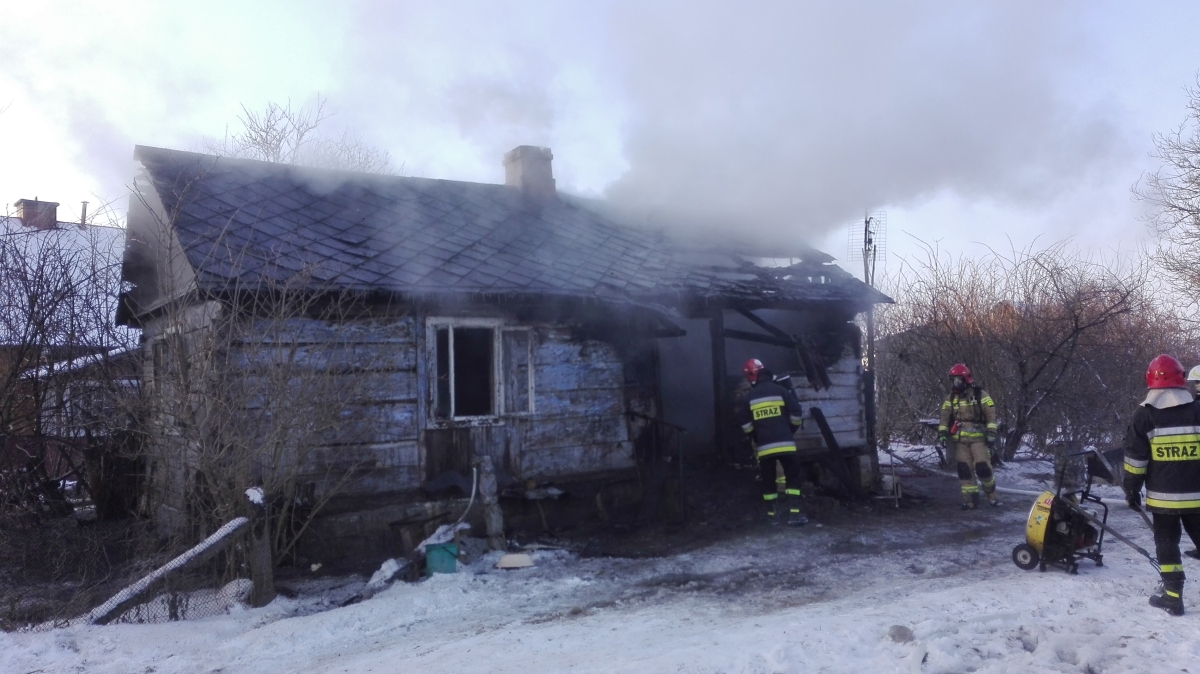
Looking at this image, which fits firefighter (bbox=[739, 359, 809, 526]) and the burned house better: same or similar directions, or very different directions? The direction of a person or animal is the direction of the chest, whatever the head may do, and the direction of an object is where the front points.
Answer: very different directions

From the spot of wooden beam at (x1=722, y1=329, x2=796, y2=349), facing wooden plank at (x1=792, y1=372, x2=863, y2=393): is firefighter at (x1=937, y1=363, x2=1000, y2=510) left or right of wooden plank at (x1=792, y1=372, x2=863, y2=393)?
right

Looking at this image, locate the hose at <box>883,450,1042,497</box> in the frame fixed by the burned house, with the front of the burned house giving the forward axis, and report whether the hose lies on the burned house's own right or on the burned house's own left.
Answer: on the burned house's own left

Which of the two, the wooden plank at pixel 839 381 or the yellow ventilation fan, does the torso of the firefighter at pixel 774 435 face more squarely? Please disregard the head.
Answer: the wooden plank

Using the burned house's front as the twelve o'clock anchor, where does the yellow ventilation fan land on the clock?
The yellow ventilation fan is roughly at 10 o'clock from the burned house.

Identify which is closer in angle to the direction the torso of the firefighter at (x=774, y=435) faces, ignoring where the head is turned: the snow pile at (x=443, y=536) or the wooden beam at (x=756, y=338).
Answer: the wooden beam

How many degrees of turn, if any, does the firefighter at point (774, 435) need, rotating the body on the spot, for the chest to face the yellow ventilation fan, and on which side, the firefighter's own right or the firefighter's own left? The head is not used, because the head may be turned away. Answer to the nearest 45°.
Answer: approximately 135° to the firefighter's own right

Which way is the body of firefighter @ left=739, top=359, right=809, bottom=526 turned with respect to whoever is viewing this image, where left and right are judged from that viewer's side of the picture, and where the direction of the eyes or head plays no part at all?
facing away from the viewer

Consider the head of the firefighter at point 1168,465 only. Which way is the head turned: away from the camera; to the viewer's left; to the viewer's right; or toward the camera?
away from the camera

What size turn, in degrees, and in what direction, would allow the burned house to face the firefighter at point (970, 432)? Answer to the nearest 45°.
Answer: approximately 90° to its left

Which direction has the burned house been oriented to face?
toward the camera

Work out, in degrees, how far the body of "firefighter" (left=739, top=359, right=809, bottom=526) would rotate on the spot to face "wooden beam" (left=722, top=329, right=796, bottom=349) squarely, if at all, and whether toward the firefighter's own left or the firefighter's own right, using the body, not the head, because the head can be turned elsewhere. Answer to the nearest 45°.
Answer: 0° — they already face it

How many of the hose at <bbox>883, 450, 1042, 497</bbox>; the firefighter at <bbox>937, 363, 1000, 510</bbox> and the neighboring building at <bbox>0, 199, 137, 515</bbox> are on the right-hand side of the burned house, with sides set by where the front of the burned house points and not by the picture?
1

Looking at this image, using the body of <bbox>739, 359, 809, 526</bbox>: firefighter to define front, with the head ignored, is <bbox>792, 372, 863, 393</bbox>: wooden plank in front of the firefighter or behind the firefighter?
in front
